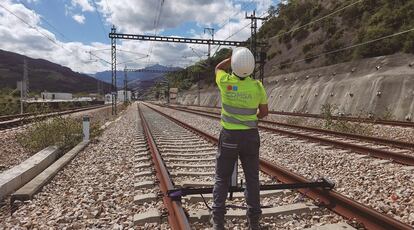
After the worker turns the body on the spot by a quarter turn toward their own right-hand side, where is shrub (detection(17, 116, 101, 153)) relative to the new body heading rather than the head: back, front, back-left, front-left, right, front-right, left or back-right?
back-left

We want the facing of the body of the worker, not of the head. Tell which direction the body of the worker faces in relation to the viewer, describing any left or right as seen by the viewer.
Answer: facing away from the viewer

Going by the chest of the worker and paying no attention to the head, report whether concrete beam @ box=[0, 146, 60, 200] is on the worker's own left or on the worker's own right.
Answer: on the worker's own left

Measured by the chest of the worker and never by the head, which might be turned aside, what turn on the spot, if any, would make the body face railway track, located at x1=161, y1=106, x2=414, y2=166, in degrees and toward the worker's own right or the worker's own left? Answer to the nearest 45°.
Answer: approximately 45° to the worker's own right

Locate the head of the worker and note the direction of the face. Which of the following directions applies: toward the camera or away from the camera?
away from the camera
